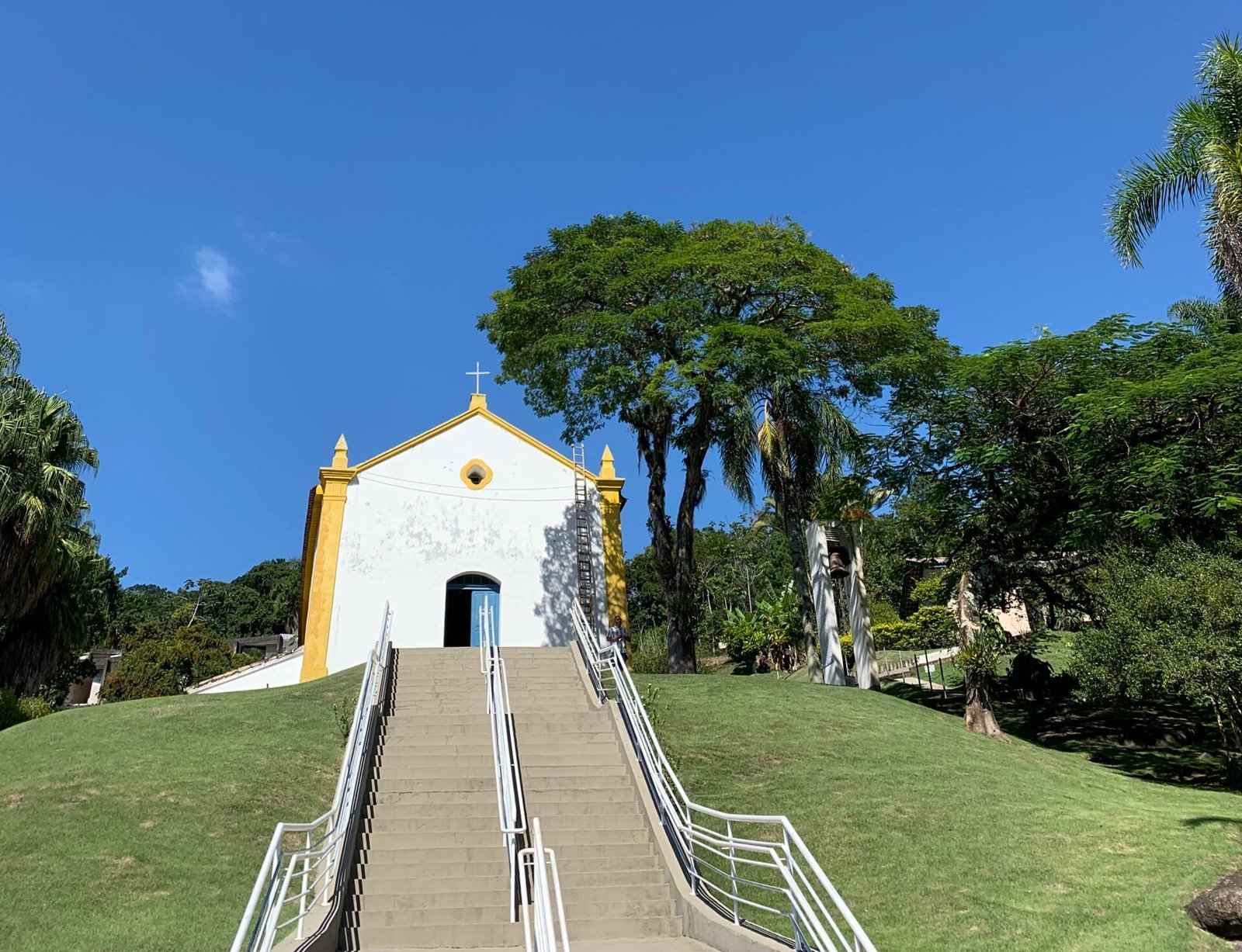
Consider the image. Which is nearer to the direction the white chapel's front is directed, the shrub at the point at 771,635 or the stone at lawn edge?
the stone at lawn edge

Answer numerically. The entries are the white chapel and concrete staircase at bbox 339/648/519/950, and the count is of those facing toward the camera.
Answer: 2

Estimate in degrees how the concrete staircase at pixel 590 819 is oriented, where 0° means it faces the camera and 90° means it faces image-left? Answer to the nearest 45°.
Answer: approximately 0°

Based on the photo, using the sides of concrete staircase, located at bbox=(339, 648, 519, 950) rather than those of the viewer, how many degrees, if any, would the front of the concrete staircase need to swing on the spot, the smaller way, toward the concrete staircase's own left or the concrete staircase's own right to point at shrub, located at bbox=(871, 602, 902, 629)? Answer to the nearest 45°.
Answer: approximately 135° to the concrete staircase's own left

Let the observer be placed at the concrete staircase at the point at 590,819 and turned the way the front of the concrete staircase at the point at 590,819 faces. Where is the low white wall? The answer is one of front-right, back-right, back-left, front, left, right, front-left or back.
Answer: back-right
